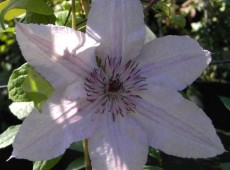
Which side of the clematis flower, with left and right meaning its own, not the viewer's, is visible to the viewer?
front
